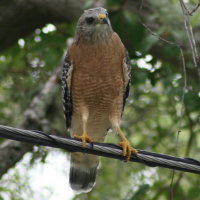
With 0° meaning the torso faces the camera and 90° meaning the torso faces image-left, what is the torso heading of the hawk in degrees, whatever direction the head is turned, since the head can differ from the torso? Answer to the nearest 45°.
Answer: approximately 0°
